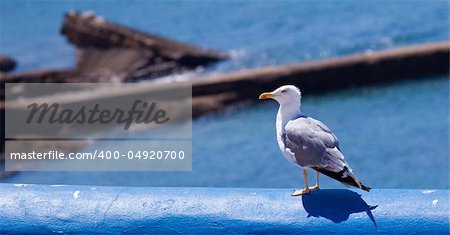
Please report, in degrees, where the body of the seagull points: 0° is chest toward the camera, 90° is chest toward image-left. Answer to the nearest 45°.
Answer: approximately 90°
